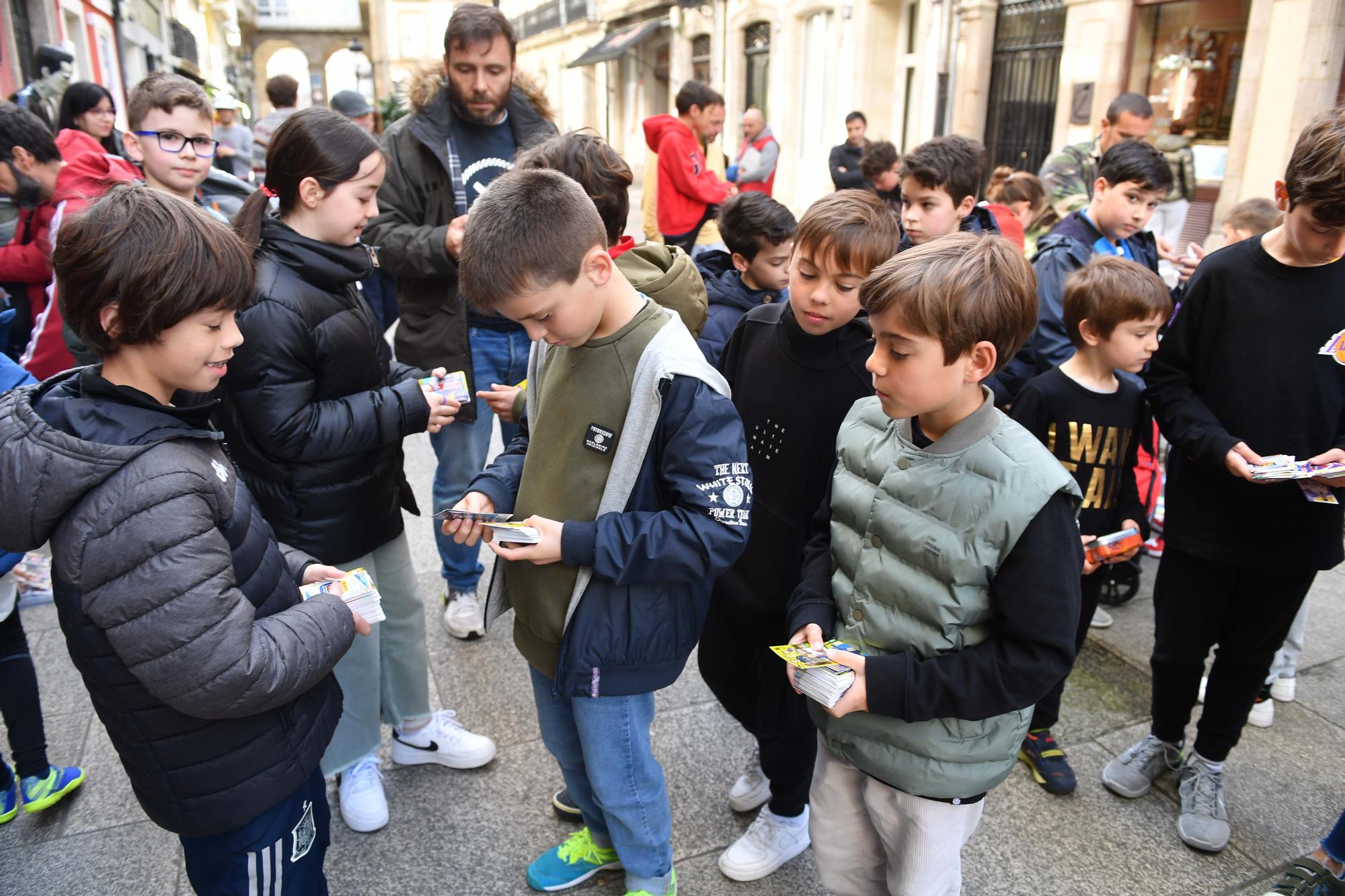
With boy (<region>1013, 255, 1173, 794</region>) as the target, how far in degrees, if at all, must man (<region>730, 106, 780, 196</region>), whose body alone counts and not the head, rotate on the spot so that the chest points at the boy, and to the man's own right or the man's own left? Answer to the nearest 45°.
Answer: approximately 45° to the man's own left

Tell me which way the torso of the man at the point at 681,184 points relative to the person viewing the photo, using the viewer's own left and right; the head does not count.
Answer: facing to the right of the viewer

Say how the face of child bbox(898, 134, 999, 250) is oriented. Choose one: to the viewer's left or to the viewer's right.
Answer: to the viewer's left

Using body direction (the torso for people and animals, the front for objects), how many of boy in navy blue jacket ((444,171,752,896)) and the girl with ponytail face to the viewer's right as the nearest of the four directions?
1

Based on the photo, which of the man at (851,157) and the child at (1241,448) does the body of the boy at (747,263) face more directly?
the child

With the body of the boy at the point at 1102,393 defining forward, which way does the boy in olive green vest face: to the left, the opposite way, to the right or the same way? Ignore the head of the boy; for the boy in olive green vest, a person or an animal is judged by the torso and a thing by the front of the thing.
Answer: to the right

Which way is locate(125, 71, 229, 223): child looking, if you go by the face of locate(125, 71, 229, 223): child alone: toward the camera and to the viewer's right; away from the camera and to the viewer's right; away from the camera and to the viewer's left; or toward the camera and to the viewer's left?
toward the camera and to the viewer's right

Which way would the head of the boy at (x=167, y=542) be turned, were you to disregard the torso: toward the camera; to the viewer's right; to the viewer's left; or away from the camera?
to the viewer's right

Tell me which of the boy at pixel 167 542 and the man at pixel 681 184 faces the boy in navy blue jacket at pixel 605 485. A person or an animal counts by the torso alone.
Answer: the boy

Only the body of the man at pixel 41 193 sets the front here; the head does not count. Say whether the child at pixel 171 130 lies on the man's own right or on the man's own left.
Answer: on the man's own left

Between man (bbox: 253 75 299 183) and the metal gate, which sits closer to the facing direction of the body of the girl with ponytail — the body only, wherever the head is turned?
the metal gate

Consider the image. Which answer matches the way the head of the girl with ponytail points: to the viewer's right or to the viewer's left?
to the viewer's right

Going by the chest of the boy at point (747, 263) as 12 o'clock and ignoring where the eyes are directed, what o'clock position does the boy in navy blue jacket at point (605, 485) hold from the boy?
The boy in navy blue jacket is roughly at 2 o'clock from the boy.

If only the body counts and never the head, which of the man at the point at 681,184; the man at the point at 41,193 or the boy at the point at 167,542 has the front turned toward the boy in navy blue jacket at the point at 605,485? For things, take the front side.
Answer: the boy at the point at 167,542
